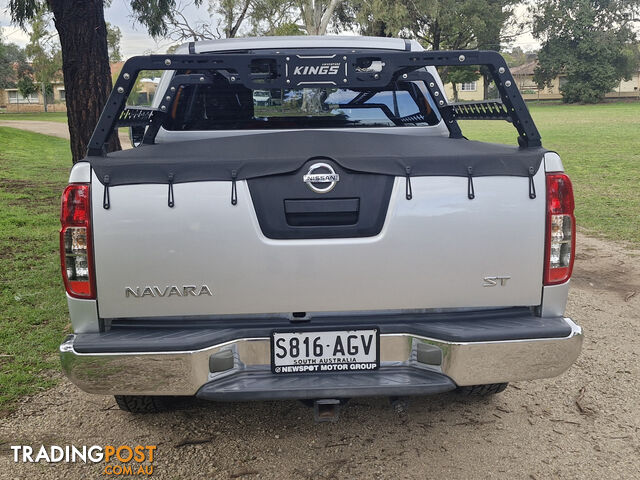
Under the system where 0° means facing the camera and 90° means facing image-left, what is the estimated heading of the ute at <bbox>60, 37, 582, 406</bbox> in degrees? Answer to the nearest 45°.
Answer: approximately 180°

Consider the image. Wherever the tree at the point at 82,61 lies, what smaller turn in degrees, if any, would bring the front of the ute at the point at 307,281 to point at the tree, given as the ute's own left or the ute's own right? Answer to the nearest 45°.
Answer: approximately 45° to the ute's own left

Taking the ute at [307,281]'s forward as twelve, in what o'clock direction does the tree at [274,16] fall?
The tree is roughly at 12 o'clock from the ute.

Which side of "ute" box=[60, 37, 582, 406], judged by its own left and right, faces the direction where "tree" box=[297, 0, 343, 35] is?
front
